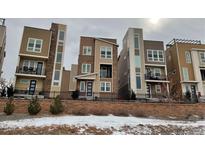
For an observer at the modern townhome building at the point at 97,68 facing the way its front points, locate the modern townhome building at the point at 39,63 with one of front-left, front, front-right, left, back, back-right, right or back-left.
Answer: right

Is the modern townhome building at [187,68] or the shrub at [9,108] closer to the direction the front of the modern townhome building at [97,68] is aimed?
the shrub

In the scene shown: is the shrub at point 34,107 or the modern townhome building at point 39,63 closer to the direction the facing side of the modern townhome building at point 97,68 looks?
the shrub

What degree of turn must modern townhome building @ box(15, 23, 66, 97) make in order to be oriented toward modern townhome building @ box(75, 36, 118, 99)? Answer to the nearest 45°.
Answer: approximately 90° to its left

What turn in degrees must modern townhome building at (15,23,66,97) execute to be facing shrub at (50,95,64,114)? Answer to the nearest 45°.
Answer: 0° — it already faces it

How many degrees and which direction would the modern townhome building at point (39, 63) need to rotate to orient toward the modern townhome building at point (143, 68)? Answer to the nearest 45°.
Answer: approximately 90° to its left

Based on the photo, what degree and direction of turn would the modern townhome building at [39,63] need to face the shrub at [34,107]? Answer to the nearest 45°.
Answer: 0° — it already faces it

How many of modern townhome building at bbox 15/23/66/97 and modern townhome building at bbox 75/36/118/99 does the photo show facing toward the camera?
2

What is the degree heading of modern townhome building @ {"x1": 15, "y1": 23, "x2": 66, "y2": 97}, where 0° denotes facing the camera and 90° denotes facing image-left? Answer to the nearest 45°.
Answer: approximately 0°

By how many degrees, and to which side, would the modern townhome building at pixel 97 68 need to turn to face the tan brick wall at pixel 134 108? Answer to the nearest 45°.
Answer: approximately 45° to its left

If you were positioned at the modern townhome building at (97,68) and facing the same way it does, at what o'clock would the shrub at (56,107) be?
The shrub is roughly at 1 o'clock from the modern townhome building.

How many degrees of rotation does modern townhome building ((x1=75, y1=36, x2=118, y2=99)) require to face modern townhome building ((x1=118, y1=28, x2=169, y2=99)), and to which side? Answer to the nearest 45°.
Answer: approximately 90° to its left

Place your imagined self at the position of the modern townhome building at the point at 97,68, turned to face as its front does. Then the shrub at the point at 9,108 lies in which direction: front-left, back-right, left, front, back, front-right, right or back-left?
front-right

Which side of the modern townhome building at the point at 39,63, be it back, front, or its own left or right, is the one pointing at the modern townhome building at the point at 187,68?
left

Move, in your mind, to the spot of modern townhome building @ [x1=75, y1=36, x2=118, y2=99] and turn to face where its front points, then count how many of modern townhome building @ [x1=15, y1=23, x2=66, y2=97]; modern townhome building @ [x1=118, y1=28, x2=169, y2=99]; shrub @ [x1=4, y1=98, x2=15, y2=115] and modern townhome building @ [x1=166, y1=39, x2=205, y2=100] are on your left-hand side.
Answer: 2
